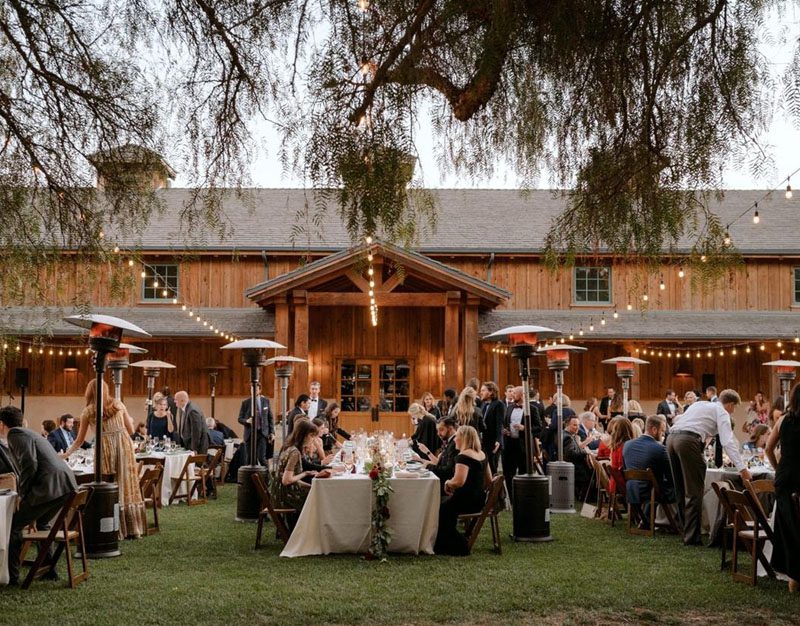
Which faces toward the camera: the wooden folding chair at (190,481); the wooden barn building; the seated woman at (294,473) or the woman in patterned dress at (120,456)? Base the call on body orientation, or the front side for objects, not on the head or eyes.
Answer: the wooden barn building

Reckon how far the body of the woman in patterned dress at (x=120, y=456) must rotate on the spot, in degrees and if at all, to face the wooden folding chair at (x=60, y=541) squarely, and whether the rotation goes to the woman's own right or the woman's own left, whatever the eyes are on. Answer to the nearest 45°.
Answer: approximately 135° to the woman's own left

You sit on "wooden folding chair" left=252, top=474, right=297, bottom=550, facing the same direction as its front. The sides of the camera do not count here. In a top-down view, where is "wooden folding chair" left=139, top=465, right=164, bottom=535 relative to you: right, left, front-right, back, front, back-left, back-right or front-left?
back-left

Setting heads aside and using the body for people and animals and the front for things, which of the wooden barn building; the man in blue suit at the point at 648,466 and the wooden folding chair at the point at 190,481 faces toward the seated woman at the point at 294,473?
the wooden barn building

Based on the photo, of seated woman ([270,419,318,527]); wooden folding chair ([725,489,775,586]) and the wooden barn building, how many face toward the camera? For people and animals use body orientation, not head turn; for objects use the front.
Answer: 1

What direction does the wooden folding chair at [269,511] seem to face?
to the viewer's right

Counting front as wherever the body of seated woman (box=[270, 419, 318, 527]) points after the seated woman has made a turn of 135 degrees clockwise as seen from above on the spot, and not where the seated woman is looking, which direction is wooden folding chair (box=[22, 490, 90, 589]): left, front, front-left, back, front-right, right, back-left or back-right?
front

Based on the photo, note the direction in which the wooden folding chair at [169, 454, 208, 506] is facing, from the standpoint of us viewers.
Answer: facing away from the viewer and to the left of the viewer
